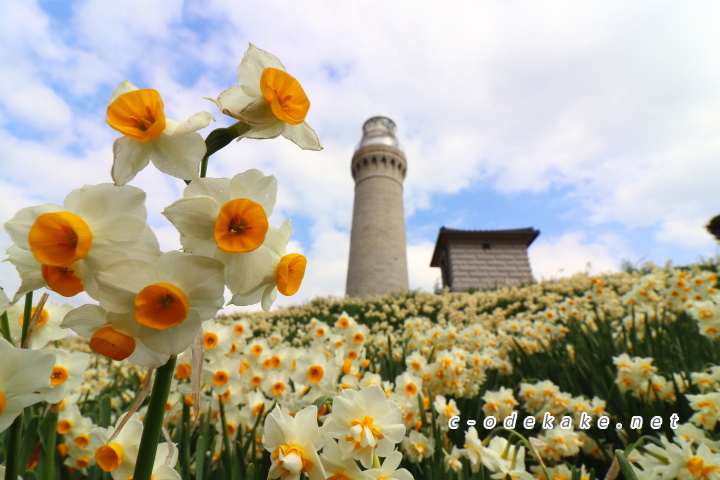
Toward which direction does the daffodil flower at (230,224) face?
toward the camera

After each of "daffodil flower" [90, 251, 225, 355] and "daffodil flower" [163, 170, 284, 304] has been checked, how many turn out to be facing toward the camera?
2

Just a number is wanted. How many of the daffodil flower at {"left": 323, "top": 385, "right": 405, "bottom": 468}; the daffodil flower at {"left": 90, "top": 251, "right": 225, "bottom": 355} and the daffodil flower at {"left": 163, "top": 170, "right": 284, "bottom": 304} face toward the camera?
3

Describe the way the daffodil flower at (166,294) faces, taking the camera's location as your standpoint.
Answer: facing the viewer

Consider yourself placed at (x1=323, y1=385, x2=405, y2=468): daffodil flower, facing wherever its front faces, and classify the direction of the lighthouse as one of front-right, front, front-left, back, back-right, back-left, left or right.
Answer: back

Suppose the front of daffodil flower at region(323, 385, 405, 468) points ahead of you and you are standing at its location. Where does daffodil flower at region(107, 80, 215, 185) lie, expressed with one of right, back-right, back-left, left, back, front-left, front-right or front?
front-right

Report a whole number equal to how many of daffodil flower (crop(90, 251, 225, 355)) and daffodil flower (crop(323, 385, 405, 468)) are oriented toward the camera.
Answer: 2

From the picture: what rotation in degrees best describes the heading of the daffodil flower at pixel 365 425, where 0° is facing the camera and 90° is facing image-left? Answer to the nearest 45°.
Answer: approximately 0°
